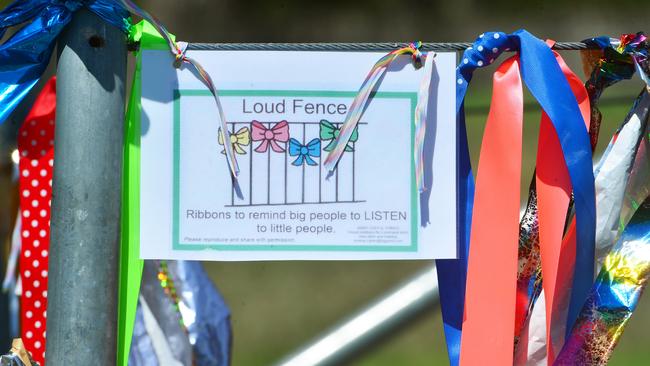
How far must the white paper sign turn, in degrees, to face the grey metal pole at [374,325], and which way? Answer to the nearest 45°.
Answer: approximately 180°

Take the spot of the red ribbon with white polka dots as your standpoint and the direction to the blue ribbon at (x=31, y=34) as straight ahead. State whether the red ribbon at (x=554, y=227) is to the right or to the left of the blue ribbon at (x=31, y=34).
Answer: left

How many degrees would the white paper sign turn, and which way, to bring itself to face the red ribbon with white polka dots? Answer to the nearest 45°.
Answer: approximately 135° to its right

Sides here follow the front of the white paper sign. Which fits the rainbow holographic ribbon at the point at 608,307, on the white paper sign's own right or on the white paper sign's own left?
on the white paper sign's own left

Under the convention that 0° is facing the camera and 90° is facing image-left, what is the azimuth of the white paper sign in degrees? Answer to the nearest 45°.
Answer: approximately 0°
